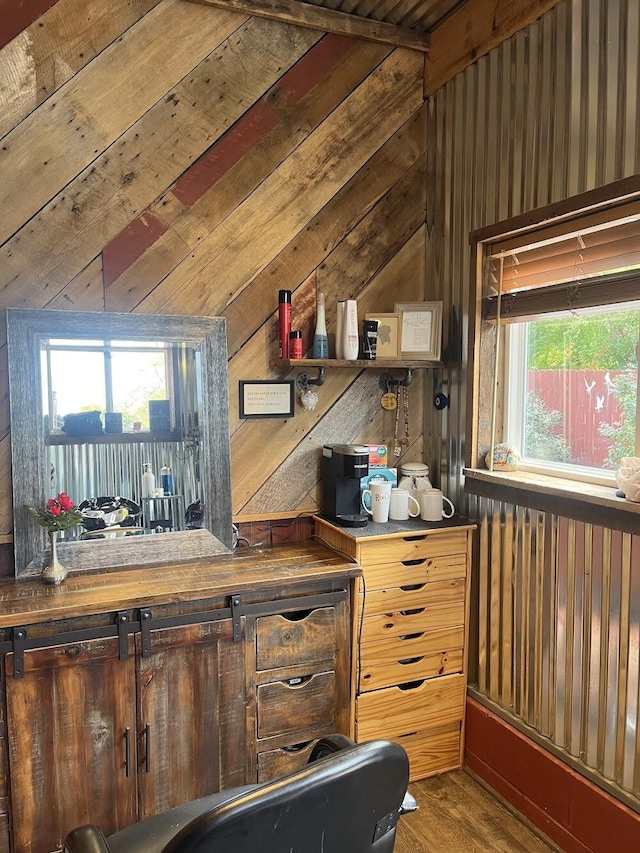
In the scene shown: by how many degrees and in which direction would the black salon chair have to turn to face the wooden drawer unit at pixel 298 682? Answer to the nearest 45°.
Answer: approximately 45° to its right

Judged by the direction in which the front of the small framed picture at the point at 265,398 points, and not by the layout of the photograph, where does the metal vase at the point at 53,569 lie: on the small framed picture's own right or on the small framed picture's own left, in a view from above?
on the small framed picture's own right

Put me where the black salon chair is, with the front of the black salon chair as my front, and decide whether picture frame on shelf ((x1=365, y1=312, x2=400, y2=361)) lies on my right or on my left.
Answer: on my right

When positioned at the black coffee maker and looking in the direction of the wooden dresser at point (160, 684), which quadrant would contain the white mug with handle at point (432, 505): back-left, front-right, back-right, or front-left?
back-left

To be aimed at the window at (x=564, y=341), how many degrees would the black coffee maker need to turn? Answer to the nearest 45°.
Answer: approximately 45° to its left

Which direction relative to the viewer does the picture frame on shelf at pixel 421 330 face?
toward the camera

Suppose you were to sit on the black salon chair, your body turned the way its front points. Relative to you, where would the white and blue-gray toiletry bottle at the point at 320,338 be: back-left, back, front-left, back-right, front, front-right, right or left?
front-right

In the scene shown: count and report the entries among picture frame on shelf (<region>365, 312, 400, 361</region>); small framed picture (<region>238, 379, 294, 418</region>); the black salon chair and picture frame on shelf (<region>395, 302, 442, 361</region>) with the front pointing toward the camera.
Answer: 3

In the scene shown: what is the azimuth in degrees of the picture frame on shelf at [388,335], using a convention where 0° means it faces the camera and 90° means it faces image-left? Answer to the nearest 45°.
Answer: approximately 0°

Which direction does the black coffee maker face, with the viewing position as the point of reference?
facing the viewer and to the right of the viewer
